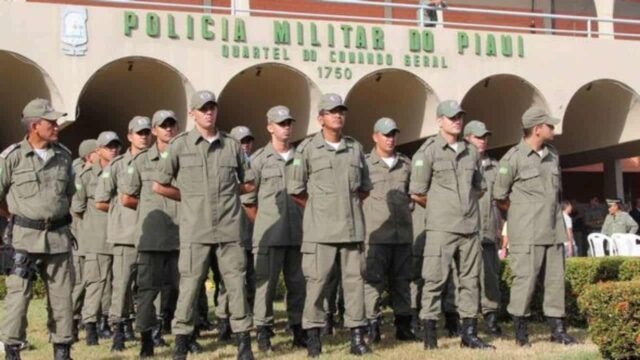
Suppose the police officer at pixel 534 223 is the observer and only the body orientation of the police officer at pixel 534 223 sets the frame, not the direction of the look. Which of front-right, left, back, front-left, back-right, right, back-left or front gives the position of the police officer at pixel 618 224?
back-left

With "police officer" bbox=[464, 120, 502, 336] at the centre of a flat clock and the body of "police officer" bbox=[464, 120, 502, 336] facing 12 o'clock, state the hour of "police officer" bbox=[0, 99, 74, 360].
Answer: "police officer" bbox=[0, 99, 74, 360] is roughly at 3 o'clock from "police officer" bbox=[464, 120, 502, 336].

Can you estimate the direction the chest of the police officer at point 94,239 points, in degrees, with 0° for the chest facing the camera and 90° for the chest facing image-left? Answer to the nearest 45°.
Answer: approximately 315°

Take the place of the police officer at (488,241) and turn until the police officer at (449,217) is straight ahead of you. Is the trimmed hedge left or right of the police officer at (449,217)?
left

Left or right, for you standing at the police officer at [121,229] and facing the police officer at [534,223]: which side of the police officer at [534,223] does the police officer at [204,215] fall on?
right

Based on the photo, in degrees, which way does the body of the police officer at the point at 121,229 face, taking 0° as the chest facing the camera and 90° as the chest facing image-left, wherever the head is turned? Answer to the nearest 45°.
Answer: approximately 315°

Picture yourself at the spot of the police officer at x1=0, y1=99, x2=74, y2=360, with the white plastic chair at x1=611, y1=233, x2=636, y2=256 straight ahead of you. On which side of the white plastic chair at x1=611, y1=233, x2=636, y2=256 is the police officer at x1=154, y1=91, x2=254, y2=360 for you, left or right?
right

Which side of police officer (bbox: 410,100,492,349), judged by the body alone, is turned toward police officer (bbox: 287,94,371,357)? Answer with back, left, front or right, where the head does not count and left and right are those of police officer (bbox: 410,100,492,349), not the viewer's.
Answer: right

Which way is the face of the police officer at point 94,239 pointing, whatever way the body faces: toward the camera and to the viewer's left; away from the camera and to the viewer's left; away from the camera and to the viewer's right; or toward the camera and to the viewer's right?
toward the camera and to the viewer's right

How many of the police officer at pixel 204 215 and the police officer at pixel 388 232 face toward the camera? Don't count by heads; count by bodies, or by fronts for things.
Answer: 2

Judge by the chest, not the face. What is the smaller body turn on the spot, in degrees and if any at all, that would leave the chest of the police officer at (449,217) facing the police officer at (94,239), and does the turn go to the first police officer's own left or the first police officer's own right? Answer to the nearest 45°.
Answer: approximately 135° to the first police officer's own right

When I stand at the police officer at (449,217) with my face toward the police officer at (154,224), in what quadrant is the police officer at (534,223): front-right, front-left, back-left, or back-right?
back-right
